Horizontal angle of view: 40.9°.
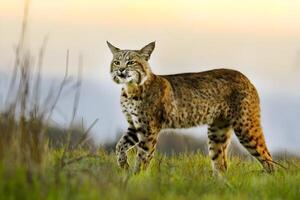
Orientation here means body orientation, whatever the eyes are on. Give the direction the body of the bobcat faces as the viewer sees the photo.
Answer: to the viewer's left
